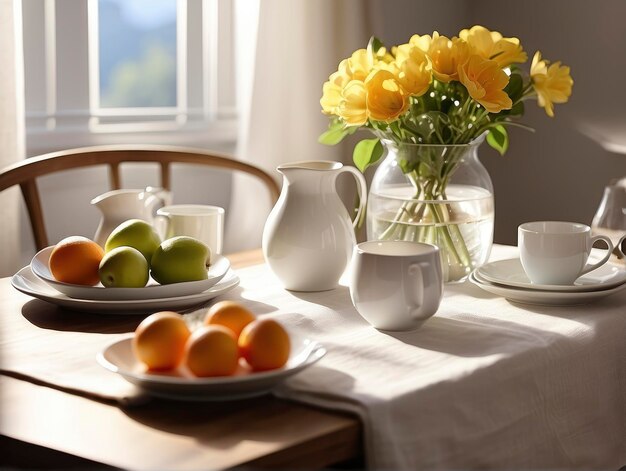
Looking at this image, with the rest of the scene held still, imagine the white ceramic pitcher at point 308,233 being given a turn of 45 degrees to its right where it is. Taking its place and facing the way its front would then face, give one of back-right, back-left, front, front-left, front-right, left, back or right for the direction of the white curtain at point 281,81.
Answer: front-right

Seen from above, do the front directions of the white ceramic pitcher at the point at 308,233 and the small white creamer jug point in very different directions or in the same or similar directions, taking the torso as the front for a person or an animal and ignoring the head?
same or similar directions

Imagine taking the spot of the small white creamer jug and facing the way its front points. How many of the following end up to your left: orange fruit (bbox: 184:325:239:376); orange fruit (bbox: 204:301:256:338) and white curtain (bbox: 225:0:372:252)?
2

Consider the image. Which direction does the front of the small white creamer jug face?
to the viewer's left

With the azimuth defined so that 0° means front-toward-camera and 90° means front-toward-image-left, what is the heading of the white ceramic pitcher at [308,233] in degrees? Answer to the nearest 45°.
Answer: approximately 90°

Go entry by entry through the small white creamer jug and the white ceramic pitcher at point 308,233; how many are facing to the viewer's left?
2

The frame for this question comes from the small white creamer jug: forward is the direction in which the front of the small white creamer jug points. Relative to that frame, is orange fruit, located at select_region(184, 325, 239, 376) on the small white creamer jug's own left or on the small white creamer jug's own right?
on the small white creamer jug's own left
